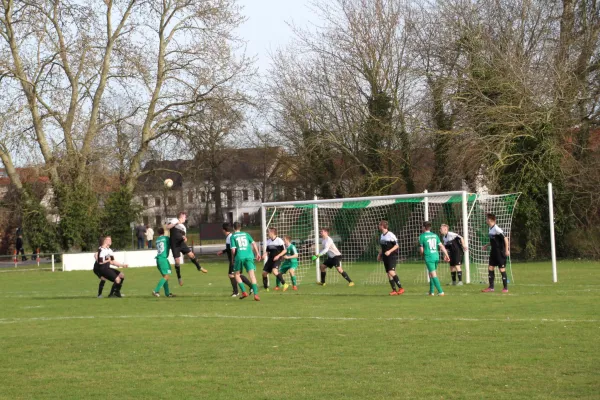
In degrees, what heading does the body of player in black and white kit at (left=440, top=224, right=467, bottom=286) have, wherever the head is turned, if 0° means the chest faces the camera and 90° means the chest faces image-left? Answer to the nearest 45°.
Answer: approximately 45°

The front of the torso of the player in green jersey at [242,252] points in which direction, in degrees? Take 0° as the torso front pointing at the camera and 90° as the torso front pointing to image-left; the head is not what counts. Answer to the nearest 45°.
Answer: approximately 180°

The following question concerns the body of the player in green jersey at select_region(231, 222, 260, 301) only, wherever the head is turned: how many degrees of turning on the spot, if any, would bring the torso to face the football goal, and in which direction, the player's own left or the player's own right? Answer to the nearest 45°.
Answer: approximately 45° to the player's own right

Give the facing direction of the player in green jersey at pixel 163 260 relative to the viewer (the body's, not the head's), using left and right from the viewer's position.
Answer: facing away from the viewer and to the right of the viewer

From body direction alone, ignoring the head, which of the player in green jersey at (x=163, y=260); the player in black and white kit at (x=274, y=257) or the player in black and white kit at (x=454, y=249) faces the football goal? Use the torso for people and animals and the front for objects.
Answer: the player in green jersey

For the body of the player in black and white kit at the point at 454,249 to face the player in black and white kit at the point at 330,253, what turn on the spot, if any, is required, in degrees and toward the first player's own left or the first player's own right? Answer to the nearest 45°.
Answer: approximately 45° to the first player's own right

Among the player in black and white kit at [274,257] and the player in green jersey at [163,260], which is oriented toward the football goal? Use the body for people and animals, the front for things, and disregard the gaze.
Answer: the player in green jersey

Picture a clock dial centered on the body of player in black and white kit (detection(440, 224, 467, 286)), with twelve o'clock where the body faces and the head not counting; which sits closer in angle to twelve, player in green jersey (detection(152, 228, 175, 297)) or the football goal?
the player in green jersey

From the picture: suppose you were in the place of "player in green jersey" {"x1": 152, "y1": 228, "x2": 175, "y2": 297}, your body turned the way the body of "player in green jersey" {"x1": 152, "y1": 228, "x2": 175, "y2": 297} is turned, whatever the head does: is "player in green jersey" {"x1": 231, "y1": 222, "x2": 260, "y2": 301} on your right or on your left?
on your right

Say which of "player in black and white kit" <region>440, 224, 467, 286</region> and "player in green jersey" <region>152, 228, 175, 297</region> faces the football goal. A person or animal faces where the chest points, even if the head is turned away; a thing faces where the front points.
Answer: the player in green jersey
